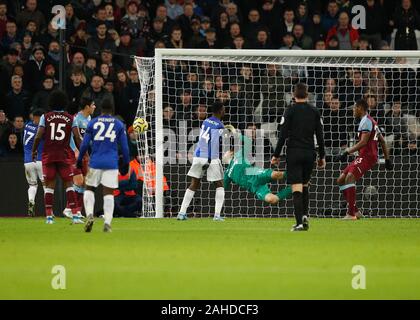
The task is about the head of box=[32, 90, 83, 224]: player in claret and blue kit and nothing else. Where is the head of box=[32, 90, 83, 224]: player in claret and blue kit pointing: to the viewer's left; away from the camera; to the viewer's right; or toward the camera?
away from the camera

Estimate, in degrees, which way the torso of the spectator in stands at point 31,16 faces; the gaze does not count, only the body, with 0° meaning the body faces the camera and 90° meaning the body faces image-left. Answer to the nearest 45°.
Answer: approximately 0°

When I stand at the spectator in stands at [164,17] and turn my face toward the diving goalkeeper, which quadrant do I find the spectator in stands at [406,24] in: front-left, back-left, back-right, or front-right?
front-left

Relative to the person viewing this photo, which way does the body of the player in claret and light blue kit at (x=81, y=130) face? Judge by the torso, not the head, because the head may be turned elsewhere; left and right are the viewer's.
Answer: facing to the right of the viewer

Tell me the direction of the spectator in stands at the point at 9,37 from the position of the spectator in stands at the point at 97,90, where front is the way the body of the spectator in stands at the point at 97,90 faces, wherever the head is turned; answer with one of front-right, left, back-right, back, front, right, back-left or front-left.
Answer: back-right

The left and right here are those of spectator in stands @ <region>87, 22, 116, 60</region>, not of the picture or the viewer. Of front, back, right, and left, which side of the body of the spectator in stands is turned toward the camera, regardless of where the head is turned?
front

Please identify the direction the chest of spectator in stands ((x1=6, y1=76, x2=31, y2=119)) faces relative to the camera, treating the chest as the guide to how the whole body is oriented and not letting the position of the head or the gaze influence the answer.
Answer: toward the camera

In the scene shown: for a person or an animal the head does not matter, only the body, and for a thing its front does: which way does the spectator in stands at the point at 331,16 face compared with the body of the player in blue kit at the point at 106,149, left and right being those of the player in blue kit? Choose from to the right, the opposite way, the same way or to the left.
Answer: the opposite way

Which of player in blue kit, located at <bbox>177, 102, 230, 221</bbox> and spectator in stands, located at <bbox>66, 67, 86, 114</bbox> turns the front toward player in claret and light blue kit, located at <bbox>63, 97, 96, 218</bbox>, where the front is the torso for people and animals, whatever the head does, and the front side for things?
the spectator in stands

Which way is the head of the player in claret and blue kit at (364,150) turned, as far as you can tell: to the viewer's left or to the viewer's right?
to the viewer's left

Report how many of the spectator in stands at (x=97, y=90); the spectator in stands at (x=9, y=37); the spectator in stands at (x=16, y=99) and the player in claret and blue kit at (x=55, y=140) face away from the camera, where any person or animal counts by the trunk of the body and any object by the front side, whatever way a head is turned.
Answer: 1

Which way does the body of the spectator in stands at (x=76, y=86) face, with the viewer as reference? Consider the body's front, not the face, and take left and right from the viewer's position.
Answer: facing the viewer

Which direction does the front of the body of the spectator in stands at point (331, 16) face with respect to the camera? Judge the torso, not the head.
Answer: toward the camera

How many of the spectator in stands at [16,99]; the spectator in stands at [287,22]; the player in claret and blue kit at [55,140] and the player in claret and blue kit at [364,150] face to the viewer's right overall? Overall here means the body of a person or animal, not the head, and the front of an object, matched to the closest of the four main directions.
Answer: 0

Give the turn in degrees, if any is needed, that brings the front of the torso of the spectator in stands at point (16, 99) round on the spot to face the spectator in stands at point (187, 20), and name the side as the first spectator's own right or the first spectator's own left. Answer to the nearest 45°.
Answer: approximately 90° to the first spectator's own left

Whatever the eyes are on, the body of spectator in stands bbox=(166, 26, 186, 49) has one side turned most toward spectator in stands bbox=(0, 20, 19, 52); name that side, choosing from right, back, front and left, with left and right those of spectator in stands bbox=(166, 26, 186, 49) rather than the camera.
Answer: right

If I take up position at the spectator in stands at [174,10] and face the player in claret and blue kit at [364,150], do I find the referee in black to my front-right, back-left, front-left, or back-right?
front-right
